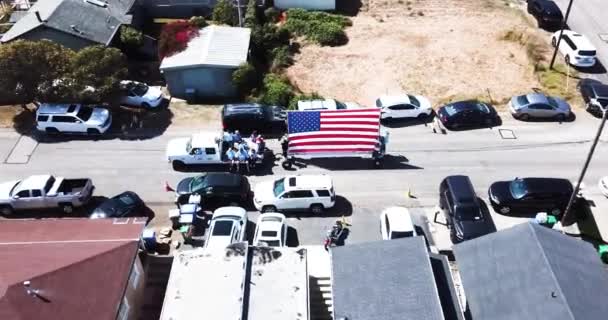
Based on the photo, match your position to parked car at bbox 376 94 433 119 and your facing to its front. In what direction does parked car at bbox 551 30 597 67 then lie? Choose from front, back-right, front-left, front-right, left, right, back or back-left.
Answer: front-left

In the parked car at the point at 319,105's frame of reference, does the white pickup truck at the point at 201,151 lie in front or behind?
behind

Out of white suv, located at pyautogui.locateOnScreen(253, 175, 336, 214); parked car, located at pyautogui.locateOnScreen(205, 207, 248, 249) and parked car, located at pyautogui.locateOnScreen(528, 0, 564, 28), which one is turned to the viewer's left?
the white suv

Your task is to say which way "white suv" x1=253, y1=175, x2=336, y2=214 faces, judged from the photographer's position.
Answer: facing to the left of the viewer

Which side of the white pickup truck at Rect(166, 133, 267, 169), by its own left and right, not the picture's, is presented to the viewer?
left

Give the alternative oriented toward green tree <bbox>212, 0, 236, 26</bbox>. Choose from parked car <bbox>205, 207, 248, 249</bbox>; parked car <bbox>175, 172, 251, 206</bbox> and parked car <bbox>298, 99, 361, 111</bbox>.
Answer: parked car <bbox>205, 207, 248, 249</bbox>

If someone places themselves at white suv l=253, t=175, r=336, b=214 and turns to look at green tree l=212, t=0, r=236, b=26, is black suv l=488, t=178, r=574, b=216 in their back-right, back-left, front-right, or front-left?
back-right

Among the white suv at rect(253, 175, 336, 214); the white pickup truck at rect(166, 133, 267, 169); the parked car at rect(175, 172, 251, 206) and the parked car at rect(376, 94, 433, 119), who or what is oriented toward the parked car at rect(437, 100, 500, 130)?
the parked car at rect(376, 94, 433, 119)

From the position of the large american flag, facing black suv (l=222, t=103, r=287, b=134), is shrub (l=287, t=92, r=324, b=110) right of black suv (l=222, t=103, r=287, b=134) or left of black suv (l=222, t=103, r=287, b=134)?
right

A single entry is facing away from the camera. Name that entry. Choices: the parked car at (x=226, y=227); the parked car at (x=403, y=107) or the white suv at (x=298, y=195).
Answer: the parked car at (x=226, y=227)

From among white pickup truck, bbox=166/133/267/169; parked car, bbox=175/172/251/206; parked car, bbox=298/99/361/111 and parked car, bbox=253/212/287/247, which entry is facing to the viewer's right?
parked car, bbox=298/99/361/111
